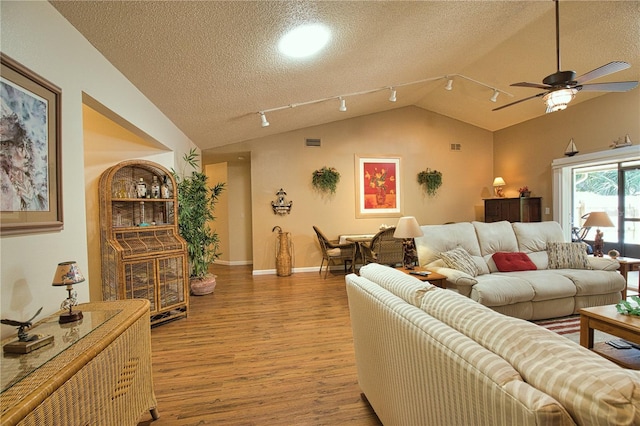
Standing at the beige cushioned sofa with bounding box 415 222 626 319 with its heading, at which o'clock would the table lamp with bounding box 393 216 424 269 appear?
The table lamp is roughly at 3 o'clock from the beige cushioned sofa.

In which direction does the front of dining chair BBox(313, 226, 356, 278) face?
to the viewer's right

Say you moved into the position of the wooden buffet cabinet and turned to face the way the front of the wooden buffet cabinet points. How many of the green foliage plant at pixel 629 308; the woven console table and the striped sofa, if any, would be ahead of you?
3

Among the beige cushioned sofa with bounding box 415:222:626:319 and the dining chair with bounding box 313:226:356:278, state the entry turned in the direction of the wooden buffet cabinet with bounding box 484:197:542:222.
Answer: the dining chair

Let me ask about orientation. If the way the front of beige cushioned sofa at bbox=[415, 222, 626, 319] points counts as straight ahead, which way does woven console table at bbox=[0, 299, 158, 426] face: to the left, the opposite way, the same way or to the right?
to the left

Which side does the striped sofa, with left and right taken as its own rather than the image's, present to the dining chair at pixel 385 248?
left

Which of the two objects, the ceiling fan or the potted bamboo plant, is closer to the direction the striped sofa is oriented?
the ceiling fan

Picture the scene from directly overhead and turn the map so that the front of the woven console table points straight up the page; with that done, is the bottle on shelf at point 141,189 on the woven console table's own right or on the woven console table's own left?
on the woven console table's own left

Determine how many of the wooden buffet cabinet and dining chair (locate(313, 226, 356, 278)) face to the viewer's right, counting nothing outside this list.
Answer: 1

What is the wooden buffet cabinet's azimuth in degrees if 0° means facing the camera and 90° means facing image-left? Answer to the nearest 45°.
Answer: approximately 0°
